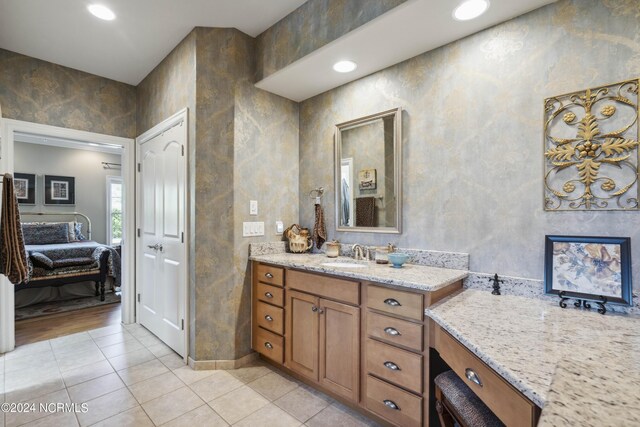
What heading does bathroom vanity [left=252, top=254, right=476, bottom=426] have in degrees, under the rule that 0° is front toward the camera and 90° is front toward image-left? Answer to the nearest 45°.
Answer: approximately 45°

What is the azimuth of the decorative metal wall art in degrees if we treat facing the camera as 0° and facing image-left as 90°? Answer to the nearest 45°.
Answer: approximately 45°

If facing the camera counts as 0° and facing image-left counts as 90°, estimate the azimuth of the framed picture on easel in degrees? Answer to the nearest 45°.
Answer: approximately 45°

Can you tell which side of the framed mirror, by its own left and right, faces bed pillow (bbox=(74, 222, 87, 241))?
right

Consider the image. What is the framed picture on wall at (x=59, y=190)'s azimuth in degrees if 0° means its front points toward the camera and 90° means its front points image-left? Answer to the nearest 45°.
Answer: approximately 0°

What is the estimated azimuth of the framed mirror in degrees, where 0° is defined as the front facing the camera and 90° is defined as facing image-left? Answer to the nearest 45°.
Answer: approximately 45°

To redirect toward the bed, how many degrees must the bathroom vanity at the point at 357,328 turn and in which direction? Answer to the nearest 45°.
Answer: approximately 90° to its right

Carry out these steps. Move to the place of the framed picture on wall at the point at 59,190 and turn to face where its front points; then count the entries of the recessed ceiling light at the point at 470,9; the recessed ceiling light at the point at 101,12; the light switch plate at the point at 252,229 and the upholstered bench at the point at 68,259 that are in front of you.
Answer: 4

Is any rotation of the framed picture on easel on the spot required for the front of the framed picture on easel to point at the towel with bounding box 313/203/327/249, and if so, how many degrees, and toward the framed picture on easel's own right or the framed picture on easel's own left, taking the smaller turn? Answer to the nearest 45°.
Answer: approximately 45° to the framed picture on easel's own right

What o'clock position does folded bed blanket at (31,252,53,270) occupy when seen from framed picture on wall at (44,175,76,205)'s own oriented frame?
The folded bed blanket is roughly at 12 o'clock from the framed picture on wall.

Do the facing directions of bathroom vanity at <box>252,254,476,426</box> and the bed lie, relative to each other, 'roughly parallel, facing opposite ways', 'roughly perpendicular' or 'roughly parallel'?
roughly perpendicular
